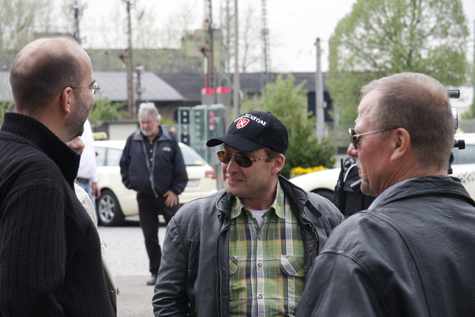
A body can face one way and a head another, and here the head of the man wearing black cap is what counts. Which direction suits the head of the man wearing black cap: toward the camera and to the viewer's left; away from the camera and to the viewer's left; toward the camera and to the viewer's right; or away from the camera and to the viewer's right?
toward the camera and to the viewer's left

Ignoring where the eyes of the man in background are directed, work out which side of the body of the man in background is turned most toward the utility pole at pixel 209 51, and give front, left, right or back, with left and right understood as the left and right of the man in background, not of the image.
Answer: back

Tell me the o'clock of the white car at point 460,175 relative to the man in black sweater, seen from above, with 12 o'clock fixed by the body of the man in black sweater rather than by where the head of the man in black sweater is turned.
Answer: The white car is roughly at 12 o'clock from the man in black sweater.

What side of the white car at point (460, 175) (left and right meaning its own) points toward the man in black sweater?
left

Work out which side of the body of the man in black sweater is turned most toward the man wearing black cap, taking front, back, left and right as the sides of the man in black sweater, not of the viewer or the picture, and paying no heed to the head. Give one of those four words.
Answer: front

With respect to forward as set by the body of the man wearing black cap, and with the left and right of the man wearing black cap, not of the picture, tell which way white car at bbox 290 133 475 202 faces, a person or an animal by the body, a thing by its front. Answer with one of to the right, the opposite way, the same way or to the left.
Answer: to the right

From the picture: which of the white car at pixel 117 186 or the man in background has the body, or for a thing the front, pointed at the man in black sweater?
the man in background

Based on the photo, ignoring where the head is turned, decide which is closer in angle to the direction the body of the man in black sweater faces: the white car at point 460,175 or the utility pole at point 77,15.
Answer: the white car

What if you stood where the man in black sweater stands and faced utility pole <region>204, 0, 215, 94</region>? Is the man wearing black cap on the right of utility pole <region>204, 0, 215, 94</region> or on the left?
right

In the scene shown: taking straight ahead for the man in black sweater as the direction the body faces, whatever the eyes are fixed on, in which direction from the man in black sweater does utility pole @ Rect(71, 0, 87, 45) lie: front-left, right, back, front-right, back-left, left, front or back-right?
front-left

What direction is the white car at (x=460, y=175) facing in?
to the viewer's left
